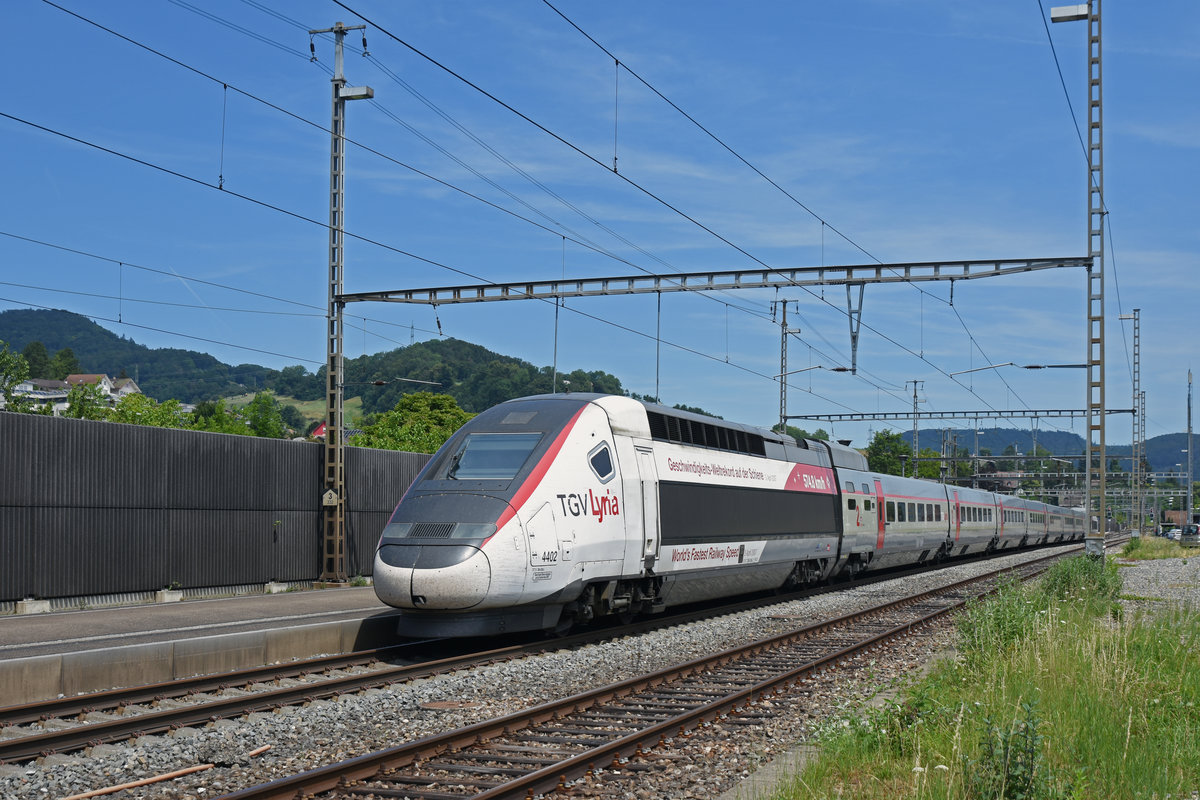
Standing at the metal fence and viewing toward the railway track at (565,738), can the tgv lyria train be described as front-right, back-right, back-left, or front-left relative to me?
front-left

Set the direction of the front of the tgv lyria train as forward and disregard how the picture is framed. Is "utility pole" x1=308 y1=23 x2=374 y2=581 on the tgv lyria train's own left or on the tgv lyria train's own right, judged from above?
on the tgv lyria train's own right

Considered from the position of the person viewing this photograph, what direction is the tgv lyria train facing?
facing the viewer and to the left of the viewer

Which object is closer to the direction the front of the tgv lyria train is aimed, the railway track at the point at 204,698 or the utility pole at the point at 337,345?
the railway track
